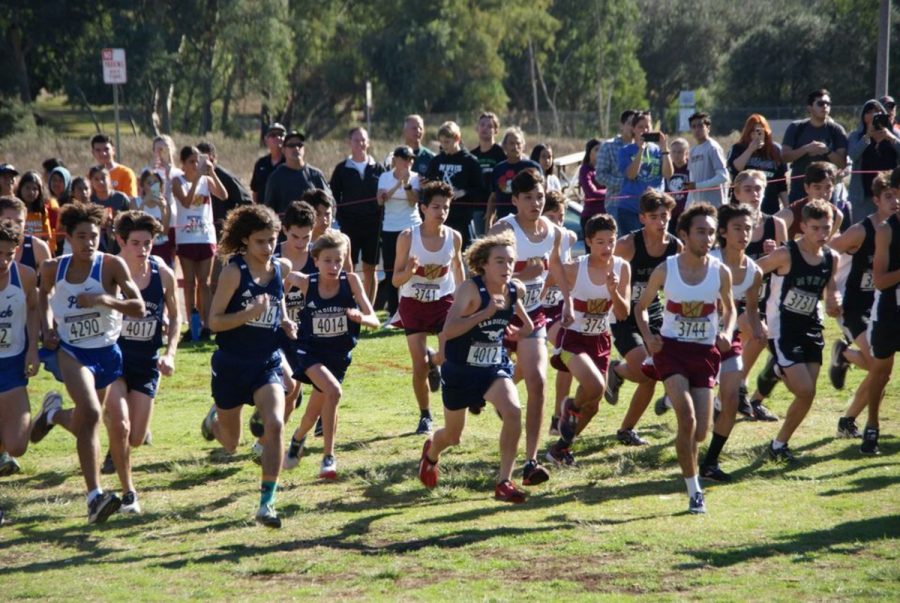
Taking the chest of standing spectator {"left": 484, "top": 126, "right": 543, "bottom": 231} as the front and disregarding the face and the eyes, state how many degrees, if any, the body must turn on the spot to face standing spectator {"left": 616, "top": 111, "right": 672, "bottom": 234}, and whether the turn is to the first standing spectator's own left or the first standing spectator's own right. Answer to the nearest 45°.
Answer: approximately 135° to the first standing spectator's own left

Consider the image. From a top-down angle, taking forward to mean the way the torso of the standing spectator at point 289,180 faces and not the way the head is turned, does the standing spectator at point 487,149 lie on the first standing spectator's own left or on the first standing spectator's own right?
on the first standing spectator's own left

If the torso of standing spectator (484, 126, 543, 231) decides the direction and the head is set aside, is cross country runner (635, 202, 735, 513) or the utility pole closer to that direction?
the cross country runner

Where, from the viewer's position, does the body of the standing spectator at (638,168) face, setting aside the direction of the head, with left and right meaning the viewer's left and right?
facing the viewer and to the right of the viewer

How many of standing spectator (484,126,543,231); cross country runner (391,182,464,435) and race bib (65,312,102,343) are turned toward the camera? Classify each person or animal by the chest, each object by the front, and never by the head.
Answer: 3

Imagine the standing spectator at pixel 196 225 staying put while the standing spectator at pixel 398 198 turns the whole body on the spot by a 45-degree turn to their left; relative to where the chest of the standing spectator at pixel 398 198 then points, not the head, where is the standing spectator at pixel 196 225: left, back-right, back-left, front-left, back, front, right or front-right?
back-right

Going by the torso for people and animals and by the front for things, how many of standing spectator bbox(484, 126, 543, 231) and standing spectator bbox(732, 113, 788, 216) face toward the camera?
2

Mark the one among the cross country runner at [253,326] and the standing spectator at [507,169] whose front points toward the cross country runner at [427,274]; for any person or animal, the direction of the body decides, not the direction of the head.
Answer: the standing spectator

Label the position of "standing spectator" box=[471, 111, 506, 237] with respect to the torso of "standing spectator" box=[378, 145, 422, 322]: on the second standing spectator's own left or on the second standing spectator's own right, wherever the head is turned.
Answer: on the second standing spectator's own left

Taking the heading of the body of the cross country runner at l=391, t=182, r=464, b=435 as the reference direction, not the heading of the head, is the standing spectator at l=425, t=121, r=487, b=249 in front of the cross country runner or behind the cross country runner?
behind

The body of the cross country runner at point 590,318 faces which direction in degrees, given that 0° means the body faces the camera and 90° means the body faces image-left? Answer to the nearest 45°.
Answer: approximately 315°

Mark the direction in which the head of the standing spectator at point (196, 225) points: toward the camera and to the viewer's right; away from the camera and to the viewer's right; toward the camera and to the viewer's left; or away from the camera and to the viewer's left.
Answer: toward the camera and to the viewer's right
